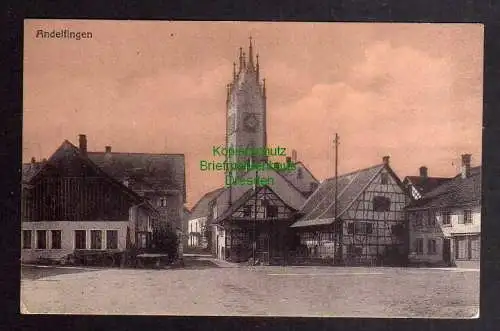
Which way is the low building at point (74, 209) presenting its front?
toward the camera

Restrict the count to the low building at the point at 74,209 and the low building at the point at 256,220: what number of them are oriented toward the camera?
2

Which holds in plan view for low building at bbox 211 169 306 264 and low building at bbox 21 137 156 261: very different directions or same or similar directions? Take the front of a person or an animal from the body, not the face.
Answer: same or similar directions

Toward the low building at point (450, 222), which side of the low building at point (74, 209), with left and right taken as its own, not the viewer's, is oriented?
left
